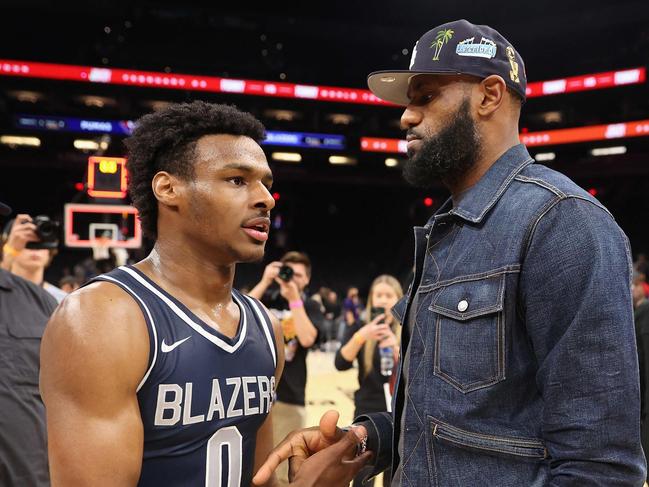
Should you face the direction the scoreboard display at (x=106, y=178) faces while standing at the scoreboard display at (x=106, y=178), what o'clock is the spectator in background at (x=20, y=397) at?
The spectator in background is roughly at 12 o'clock from the scoreboard display.

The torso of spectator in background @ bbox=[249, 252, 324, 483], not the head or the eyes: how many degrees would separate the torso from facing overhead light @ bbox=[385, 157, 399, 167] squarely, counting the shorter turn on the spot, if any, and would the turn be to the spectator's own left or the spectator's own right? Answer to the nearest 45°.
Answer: approximately 135° to the spectator's own right

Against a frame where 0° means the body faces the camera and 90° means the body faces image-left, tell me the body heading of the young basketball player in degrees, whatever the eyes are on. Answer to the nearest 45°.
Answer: approximately 315°

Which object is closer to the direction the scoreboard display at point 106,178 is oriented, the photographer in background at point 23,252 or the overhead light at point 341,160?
the photographer in background

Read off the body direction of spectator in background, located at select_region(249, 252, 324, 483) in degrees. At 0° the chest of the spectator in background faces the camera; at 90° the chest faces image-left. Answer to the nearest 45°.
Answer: approximately 45°

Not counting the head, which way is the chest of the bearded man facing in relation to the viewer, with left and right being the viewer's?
facing to the left of the viewer

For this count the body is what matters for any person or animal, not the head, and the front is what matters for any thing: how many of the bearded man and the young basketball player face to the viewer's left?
1

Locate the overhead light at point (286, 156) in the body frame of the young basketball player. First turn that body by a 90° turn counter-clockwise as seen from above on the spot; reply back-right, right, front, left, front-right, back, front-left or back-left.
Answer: front-left

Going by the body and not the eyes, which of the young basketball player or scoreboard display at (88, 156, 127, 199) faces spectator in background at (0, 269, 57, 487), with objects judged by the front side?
the scoreboard display

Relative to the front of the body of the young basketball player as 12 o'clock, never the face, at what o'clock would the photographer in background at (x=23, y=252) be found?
The photographer in background is roughly at 7 o'clock from the young basketball player.

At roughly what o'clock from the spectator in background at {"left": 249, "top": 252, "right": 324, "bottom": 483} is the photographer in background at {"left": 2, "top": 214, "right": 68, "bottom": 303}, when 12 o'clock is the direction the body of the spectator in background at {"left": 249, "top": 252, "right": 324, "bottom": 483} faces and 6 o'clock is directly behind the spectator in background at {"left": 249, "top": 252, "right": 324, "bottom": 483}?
the photographer in background at {"left": 2, "top": 214, "right": 68, "bottom": 303} is roughly at 1 o'clock from the spectator in background at {"left": 249, "top": 252, "right": 324, "bottom": 483}.

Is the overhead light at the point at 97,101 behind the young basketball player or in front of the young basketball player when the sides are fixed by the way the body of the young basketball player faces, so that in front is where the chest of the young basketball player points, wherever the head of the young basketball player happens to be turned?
behind
